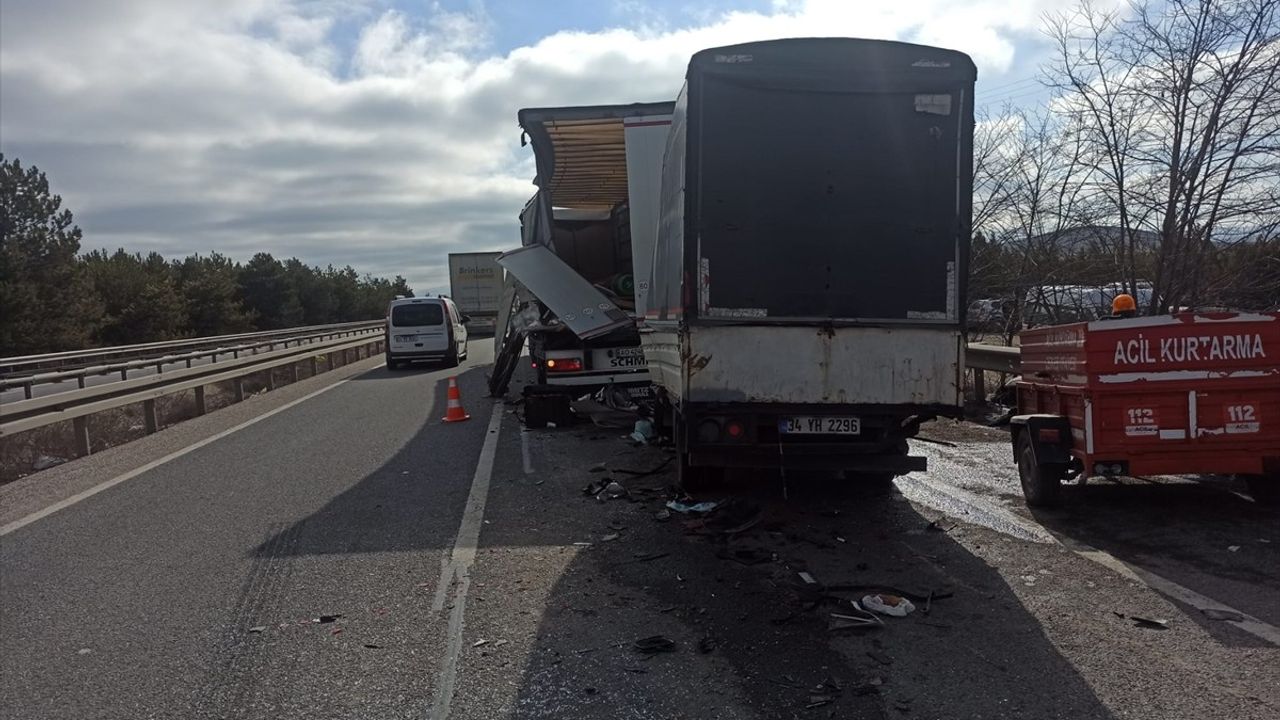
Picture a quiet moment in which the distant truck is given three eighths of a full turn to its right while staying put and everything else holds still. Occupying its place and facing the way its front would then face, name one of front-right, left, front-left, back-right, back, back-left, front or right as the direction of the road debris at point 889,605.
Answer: front-right

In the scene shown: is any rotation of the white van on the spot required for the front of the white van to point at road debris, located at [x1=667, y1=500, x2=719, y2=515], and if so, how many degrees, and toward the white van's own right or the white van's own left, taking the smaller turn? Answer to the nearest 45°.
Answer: approximately 180°

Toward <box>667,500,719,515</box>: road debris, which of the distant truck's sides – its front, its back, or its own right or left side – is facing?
back

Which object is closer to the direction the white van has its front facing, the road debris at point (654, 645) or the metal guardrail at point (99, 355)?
the metal guardrail

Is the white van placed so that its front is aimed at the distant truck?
yes

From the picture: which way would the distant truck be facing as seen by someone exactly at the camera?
facing away from the viewer

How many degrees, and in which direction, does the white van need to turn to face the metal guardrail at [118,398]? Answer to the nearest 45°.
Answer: approximately 180°

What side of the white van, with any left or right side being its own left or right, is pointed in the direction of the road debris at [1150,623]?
back

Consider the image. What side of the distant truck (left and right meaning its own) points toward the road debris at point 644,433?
back

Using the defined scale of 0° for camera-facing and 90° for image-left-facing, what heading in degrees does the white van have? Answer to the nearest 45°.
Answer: approximately 180°

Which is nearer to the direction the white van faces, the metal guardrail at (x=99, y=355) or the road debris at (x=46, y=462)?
the metal guardrail

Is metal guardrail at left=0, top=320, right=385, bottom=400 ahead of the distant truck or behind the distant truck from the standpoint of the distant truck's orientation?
behind

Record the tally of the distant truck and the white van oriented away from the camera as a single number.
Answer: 2

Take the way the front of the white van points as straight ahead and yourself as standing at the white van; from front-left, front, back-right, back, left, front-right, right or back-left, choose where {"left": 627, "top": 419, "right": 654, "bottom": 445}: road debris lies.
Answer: back
